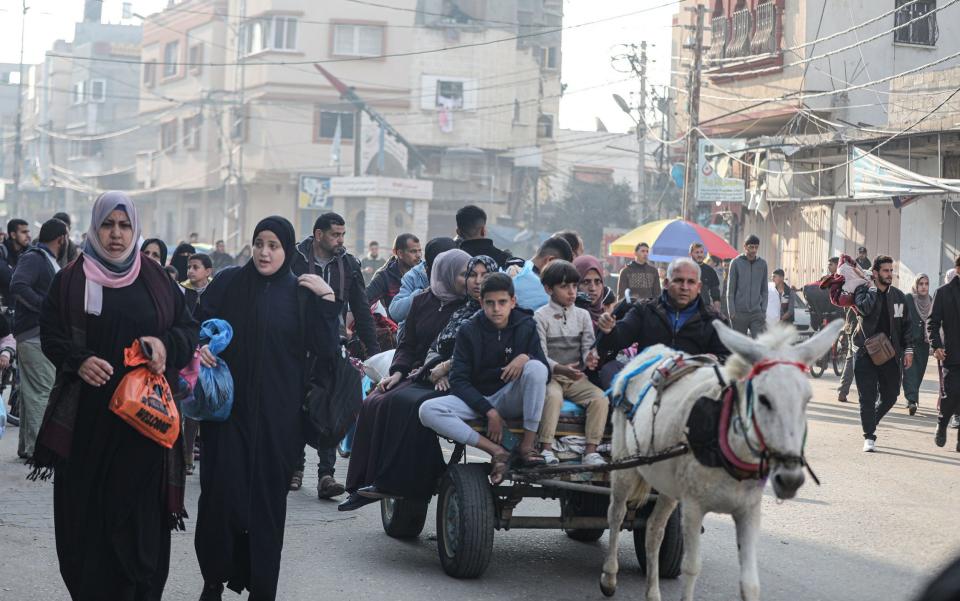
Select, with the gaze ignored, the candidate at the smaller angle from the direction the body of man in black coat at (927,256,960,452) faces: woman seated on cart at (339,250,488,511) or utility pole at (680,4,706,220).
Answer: the woman seated on cart

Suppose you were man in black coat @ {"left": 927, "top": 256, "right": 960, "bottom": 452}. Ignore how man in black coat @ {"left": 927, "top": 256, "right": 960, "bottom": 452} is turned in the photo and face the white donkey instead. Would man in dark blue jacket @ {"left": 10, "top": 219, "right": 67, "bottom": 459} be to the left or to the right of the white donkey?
right

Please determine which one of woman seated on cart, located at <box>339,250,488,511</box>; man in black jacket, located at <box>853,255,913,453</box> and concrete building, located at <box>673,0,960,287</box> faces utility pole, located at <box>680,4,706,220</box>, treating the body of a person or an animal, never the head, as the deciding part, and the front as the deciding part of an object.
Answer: the concrete building

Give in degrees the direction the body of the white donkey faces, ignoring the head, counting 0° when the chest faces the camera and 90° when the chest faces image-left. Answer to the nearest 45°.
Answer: approximately 315°

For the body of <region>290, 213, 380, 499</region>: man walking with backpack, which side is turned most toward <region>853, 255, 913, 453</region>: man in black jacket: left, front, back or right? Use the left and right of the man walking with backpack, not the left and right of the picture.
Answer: left

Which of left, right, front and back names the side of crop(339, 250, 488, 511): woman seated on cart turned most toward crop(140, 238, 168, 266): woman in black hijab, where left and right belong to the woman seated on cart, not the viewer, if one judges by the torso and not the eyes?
right

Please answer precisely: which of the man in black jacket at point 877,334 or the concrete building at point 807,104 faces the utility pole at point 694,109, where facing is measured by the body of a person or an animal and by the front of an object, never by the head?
the concrete building

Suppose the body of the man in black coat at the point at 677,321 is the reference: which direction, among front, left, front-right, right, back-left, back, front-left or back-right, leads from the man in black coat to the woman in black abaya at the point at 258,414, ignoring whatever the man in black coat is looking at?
front-right

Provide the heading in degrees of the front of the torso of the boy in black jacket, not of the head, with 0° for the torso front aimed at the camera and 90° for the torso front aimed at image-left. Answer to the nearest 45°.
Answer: approximately 0°

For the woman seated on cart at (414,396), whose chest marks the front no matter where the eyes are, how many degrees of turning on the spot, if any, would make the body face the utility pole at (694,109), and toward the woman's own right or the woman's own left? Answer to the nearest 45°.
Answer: approximately 135° to the woman's own right

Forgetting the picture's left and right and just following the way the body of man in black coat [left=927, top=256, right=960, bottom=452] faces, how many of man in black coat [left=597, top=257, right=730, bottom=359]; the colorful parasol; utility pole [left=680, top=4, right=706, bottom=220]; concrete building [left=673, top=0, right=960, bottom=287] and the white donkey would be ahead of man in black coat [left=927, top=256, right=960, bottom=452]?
2
